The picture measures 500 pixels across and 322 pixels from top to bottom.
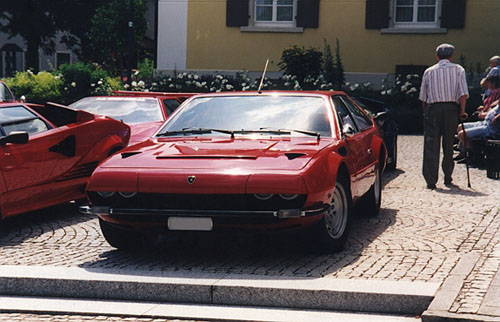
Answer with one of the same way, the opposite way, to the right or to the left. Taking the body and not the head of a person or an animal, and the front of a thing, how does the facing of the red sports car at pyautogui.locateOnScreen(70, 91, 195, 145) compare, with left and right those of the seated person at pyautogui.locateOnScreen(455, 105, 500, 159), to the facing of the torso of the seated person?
to the left

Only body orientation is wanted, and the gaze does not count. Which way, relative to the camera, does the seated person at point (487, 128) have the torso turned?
to the viewer's left

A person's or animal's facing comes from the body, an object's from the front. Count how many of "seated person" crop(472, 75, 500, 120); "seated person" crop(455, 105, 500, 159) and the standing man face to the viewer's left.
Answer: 2

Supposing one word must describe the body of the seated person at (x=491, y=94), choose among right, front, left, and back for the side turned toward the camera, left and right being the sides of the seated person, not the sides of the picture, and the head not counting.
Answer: left

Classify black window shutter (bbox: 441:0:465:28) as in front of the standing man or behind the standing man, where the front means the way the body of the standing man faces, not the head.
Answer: in front

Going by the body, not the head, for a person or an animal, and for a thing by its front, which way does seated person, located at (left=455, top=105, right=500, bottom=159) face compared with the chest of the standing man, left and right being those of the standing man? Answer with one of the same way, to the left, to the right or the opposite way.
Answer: to the left

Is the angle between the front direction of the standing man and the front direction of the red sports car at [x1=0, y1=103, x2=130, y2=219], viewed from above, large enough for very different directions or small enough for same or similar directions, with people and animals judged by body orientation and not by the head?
very different directions

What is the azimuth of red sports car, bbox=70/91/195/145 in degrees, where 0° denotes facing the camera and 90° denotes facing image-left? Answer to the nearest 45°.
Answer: approximately 45°

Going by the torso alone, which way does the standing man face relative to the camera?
away from the camera

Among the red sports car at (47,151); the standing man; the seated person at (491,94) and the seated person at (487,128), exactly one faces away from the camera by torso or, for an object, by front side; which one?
the standing man

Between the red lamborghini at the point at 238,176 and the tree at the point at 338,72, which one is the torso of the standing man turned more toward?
the tree

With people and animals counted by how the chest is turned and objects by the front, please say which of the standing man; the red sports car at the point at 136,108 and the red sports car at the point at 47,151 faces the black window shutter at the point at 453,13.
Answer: the standing man

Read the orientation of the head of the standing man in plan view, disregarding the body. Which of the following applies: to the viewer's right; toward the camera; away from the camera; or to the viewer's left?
away from the camera

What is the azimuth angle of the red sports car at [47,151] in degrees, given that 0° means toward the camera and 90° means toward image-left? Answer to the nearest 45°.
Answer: approximately 45°

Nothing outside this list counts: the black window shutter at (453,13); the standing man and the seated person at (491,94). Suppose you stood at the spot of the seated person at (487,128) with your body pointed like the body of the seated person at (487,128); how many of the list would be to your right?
2

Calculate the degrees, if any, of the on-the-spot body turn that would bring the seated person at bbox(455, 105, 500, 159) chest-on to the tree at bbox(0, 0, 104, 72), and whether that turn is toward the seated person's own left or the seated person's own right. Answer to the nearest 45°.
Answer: approximately 45° to the seated person's own right
